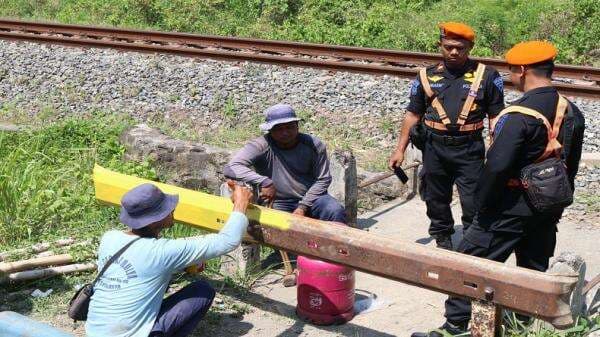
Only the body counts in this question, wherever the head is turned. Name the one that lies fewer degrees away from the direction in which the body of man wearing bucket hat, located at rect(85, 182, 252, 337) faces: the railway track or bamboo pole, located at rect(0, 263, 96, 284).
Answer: the railway track

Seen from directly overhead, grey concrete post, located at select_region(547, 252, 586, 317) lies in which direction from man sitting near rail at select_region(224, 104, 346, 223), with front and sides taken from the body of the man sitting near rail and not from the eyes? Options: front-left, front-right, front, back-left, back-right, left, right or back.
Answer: front-left

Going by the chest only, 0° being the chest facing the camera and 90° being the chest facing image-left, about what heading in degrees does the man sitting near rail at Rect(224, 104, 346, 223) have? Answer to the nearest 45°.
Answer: approximately 0°

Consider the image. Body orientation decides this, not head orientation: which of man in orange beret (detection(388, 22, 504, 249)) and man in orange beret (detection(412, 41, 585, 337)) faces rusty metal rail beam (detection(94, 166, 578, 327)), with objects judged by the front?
man in orange beret (detection(388, 22, 504, 249))

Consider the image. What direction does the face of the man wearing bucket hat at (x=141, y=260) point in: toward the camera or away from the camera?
away from the camera

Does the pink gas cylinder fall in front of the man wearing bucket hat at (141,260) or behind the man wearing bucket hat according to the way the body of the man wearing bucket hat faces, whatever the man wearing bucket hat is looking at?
in front

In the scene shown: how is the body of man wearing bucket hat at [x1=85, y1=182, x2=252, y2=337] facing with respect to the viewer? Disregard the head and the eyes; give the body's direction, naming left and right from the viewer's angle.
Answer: facing away from the viewer and to the right of the viewer

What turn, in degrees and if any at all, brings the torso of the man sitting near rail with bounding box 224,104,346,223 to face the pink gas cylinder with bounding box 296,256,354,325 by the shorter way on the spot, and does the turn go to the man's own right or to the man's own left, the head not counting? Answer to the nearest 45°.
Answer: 0° — they already face it

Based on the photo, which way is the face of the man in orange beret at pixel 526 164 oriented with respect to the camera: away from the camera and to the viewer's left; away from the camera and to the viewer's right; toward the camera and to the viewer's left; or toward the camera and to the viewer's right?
away from the camera and to the viewer's left

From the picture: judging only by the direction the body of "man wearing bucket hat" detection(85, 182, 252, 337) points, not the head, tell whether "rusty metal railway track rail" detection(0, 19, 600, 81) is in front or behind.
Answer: in front

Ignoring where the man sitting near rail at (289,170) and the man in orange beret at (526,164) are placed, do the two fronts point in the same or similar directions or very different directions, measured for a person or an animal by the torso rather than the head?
very different directions

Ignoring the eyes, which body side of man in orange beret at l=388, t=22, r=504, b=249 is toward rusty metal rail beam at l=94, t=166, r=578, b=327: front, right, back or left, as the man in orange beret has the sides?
front

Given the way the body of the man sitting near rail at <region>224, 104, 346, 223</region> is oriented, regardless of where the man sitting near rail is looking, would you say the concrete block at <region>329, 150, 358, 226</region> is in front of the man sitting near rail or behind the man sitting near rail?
behind

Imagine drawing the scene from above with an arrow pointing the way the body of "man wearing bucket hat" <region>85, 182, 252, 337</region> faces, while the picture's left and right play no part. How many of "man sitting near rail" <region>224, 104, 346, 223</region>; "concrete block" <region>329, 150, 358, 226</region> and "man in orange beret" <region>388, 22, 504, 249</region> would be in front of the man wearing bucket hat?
3
